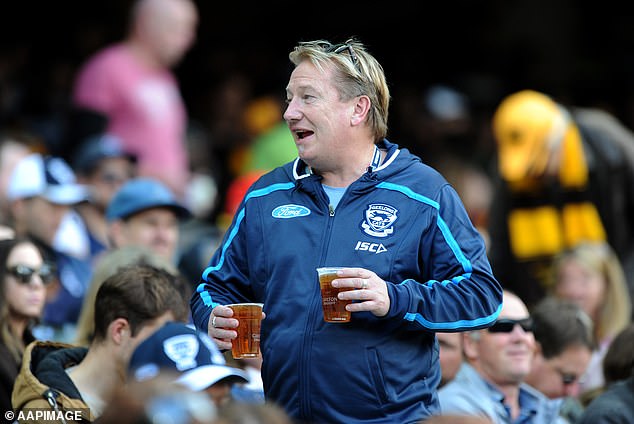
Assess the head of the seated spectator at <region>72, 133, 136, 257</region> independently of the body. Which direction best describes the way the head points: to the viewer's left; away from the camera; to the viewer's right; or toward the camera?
toward the camera

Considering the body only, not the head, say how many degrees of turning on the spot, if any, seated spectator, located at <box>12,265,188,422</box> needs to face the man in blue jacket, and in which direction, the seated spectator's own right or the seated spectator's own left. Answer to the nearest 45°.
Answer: approximately 45° to the seated spectator's own right

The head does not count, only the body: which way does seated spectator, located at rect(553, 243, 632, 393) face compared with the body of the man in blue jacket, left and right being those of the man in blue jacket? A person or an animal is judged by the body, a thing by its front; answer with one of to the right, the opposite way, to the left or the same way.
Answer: the same way

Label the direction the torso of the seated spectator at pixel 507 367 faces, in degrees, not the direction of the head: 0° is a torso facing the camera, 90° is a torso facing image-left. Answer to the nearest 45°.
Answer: approximately 315°

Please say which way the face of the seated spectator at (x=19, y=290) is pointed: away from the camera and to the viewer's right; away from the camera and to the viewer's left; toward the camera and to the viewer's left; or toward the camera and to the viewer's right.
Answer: toward the camera and to the viewer's right

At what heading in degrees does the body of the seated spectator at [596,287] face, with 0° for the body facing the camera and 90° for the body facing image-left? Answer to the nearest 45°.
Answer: approximately 45°

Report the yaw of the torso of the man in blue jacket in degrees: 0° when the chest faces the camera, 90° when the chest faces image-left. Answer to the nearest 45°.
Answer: approximately 45°

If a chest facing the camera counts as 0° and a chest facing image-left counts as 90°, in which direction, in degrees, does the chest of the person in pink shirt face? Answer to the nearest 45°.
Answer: approximately 315°

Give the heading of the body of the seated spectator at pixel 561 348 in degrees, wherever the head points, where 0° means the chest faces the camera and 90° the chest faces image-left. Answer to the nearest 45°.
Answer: approximately 315°

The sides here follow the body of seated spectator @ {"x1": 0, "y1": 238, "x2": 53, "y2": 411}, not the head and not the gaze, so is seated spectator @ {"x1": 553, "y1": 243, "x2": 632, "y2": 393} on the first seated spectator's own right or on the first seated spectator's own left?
on the first seated spectator's own left

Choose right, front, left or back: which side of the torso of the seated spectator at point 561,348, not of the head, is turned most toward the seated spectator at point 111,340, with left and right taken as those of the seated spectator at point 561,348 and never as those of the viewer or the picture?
right

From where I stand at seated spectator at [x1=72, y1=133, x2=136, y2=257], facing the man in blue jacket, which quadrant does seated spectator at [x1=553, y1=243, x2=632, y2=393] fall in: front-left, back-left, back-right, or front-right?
front-left
